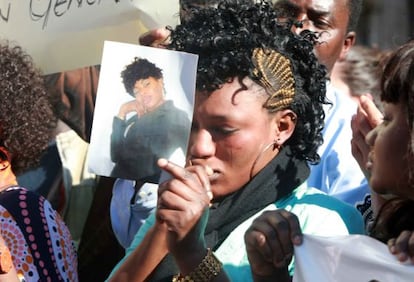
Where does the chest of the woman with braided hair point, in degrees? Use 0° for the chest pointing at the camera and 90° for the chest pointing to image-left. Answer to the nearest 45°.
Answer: approximately 45°
